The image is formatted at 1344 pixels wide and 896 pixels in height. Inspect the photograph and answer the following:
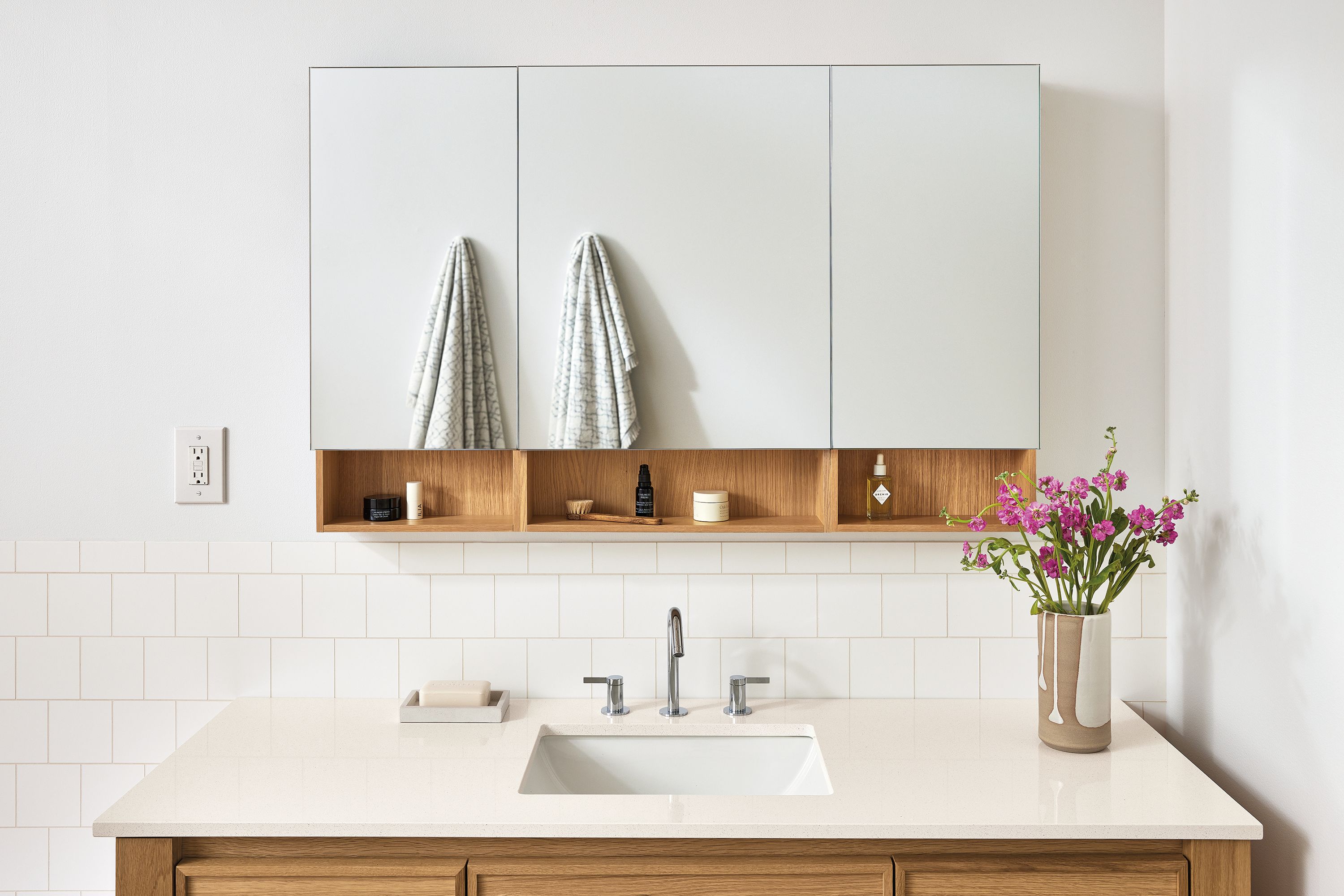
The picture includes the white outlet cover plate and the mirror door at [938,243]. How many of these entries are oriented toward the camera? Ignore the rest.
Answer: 2

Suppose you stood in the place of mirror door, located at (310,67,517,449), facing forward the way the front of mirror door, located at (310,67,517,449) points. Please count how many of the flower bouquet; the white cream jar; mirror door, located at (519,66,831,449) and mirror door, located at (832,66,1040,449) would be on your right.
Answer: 0

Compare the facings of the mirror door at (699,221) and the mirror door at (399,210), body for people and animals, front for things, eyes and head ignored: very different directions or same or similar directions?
same or similar directions

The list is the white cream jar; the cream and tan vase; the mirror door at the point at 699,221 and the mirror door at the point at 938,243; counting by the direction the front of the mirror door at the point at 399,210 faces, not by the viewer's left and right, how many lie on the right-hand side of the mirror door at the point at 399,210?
0

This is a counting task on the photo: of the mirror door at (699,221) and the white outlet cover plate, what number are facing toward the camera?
2

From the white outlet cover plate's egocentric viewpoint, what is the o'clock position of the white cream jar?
The white cream jar is roughly at 10 o'clock from the white outlet cover plate.

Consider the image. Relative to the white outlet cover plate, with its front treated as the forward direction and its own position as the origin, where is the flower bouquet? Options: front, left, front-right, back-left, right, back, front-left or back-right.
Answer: front-left

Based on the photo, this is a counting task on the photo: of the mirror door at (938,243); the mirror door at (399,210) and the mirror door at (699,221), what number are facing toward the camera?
3

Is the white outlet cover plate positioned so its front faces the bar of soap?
no

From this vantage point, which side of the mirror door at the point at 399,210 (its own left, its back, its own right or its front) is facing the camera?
front

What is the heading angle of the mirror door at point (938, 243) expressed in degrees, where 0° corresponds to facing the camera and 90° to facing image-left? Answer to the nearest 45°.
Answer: approximately 0°

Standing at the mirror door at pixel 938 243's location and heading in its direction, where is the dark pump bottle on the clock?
The dark pump bottle is roughly at 3 o'clock from the mirror door.

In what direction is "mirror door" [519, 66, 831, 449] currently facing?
toward the camera

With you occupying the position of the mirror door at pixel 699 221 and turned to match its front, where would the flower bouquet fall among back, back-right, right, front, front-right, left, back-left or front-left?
left

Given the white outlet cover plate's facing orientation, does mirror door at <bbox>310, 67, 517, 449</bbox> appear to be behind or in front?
in front

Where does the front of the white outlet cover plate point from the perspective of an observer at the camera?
facing the viewer

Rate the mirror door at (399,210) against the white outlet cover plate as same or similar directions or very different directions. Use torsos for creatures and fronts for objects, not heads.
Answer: same or similar directions

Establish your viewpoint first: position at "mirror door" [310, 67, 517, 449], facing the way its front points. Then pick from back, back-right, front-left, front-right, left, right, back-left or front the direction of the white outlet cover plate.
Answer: back-right
